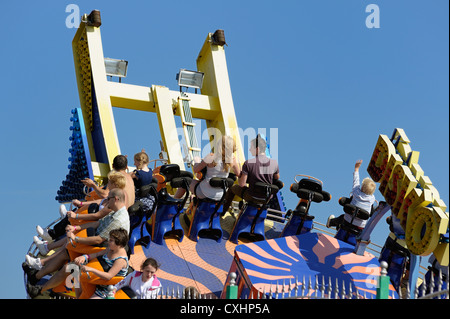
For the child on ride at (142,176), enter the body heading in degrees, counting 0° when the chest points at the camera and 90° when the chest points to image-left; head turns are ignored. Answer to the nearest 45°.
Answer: approximately 135°

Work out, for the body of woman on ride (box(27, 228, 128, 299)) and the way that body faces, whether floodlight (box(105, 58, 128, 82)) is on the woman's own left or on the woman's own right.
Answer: on the woman's own right

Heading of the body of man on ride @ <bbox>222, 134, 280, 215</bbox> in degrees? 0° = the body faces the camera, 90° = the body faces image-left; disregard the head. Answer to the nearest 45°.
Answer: approximately 135°

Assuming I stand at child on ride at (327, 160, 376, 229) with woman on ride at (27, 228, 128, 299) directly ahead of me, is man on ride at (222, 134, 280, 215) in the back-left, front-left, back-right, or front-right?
front-right

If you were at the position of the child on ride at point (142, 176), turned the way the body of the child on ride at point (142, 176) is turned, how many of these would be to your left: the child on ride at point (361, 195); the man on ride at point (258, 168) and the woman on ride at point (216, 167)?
0

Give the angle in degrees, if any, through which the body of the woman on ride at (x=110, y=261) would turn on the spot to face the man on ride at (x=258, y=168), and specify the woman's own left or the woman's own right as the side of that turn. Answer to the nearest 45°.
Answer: approximately 135° to the woman's own right

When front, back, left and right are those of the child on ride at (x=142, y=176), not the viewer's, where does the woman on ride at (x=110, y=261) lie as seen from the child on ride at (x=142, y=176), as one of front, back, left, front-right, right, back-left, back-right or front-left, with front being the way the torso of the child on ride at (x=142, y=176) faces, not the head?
back-left

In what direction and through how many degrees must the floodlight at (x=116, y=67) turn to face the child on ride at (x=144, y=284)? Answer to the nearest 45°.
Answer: approximately 45° to its left

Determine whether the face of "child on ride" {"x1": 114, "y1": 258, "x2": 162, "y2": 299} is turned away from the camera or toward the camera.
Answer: toward the camera

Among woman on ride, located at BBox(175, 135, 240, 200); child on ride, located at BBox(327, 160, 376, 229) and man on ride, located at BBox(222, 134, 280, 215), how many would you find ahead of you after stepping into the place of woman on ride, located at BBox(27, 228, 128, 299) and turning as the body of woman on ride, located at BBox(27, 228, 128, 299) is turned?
0

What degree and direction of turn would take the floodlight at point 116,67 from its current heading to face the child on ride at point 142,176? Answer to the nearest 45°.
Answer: approximately 45° to its left

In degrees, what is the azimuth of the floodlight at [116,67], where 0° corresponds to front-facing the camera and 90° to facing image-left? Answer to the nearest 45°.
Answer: approximately 45°

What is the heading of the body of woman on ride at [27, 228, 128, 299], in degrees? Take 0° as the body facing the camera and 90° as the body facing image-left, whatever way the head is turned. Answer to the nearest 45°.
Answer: approximately 90°

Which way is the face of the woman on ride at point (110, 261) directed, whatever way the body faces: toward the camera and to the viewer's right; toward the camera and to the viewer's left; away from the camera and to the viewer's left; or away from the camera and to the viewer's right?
toward the camera and to the viewer's left

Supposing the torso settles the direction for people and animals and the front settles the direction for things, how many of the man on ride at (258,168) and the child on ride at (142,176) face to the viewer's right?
0

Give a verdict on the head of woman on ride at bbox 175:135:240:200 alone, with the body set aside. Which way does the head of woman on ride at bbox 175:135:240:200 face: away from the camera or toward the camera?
away from the camera
